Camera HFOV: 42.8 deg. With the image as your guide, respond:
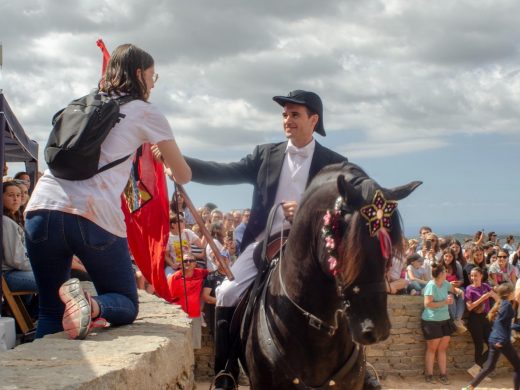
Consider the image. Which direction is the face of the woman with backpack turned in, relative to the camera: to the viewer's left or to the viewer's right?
to the viewer's right

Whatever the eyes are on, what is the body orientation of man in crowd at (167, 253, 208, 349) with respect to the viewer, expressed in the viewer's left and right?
facing the viewer

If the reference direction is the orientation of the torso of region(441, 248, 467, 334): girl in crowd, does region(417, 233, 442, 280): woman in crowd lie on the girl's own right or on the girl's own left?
on the girl's own right

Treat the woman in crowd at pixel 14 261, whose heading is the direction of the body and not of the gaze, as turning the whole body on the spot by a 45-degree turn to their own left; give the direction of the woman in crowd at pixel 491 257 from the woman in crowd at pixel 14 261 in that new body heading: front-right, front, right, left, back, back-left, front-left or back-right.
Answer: front-left

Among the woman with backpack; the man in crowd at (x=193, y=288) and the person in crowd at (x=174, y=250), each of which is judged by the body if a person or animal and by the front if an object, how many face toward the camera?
2

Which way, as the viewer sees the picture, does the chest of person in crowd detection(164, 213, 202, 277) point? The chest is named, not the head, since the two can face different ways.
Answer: toward the camera

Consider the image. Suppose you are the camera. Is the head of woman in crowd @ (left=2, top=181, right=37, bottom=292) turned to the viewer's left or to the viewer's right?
to the viewer's right

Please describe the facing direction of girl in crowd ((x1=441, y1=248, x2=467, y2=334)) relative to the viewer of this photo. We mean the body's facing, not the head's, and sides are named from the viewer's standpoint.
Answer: facing the viewer and to the left of the viewer

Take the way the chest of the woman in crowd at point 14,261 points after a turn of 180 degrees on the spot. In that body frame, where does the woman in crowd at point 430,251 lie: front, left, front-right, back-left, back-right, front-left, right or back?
right

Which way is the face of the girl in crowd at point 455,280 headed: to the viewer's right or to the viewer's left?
to the viewer's left

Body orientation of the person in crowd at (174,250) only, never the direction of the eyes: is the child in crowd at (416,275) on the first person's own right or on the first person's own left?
on the first person's own left

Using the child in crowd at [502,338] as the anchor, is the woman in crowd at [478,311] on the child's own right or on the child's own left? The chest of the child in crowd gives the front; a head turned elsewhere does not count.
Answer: on the child's own left

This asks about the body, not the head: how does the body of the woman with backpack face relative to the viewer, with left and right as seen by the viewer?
facing away from the viewer and to the right of the viewer

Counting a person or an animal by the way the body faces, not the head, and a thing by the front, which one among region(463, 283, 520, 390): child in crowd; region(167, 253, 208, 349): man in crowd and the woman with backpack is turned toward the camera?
the man in crowd

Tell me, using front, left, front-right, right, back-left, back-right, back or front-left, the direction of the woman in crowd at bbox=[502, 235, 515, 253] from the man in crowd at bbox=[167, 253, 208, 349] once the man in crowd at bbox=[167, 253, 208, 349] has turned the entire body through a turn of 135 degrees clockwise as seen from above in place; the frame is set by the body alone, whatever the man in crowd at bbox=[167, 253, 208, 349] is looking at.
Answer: right

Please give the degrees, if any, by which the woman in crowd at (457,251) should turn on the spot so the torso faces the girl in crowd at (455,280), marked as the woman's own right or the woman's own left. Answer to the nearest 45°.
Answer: approximately 45° to the woman's own left
